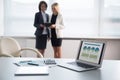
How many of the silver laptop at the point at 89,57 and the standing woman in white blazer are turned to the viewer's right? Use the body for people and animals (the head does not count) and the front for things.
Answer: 0

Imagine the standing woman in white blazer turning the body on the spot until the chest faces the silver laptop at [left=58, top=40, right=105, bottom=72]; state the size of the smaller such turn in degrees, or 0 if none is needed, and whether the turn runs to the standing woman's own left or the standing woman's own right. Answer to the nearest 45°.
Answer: approximately 45° to the standing woman's own left

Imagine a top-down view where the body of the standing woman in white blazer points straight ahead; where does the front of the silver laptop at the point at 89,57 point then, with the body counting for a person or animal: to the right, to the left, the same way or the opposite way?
the same way

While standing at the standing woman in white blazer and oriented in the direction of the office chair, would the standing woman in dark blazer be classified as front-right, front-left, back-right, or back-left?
front-right

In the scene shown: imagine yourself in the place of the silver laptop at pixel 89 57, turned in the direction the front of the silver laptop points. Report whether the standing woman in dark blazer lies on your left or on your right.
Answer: on your right

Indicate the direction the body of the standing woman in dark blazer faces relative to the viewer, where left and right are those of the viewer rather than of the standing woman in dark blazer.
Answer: facing the viewer and to the right of the viewer

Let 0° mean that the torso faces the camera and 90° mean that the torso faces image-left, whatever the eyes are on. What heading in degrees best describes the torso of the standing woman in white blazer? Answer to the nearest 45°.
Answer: approximately 45°

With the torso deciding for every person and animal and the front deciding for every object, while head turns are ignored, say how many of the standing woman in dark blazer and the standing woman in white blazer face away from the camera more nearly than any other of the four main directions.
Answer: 0

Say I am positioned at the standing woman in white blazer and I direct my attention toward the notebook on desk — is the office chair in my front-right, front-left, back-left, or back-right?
front-right

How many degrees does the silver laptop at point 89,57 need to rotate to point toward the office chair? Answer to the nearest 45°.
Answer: approximately 90° to its right

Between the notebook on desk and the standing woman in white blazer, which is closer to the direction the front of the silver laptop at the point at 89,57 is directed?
the notebook on desk

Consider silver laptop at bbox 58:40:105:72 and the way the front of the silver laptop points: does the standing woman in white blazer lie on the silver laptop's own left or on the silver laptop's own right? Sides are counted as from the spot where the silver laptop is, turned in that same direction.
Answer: on the silver laptop's own right

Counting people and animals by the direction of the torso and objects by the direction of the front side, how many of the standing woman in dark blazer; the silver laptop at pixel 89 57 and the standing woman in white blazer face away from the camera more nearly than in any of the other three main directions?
0
